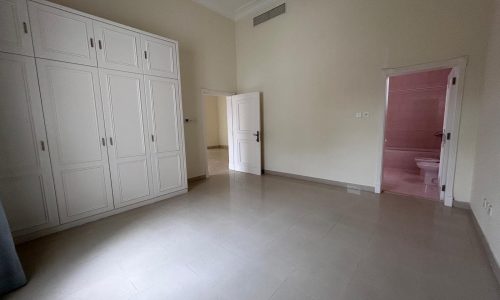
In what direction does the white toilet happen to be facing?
to the viewer's left

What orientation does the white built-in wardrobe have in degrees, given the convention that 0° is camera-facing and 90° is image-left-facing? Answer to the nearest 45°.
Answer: approximately 315°

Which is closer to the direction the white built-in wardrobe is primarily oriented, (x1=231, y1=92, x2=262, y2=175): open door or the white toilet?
the white toilet

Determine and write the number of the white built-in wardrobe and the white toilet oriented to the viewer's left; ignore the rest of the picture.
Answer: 1

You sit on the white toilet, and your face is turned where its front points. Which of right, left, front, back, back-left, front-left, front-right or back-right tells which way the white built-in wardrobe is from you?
front-left

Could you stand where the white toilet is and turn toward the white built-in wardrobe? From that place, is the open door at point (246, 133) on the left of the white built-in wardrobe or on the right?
right

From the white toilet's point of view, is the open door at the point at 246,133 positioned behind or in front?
in front

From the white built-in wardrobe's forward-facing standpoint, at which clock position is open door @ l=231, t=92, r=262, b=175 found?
The open door is roughly at 10 o'clock from the white built-in wardrobe.

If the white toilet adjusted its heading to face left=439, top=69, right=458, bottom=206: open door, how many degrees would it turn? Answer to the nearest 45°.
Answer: approximately 90° to its left

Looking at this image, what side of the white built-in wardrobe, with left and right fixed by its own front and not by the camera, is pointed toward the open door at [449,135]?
front
